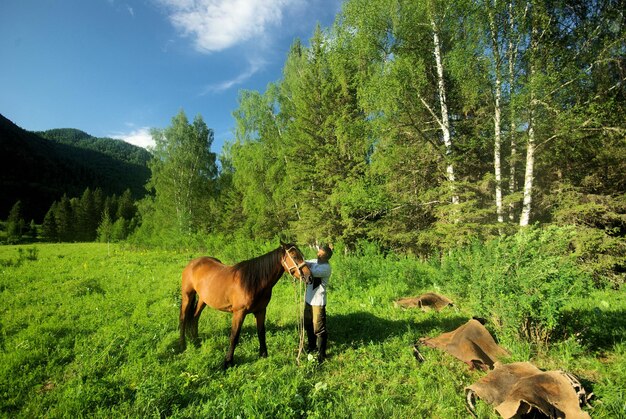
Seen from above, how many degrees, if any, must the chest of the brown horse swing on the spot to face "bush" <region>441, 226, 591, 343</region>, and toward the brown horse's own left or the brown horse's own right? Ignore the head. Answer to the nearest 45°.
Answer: approximately 45° to the brown horse's own left

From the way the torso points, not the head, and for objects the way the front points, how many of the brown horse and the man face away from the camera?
0

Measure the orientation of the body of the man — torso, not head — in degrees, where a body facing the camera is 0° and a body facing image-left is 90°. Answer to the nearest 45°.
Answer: approximately 45°

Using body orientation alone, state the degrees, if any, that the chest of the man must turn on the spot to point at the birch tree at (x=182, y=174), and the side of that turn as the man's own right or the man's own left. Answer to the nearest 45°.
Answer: approximately 90° to the man's own right

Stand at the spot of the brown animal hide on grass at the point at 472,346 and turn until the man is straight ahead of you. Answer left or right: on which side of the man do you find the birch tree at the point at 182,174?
right

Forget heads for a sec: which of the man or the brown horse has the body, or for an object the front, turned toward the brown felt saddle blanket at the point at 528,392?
the brown horse

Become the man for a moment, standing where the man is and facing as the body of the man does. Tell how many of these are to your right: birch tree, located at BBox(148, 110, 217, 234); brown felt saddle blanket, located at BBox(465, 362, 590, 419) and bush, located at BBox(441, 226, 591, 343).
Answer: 1

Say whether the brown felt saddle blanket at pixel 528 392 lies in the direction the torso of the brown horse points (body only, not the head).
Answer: yes

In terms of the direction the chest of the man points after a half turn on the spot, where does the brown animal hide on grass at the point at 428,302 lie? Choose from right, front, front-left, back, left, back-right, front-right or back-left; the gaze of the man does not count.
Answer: front
